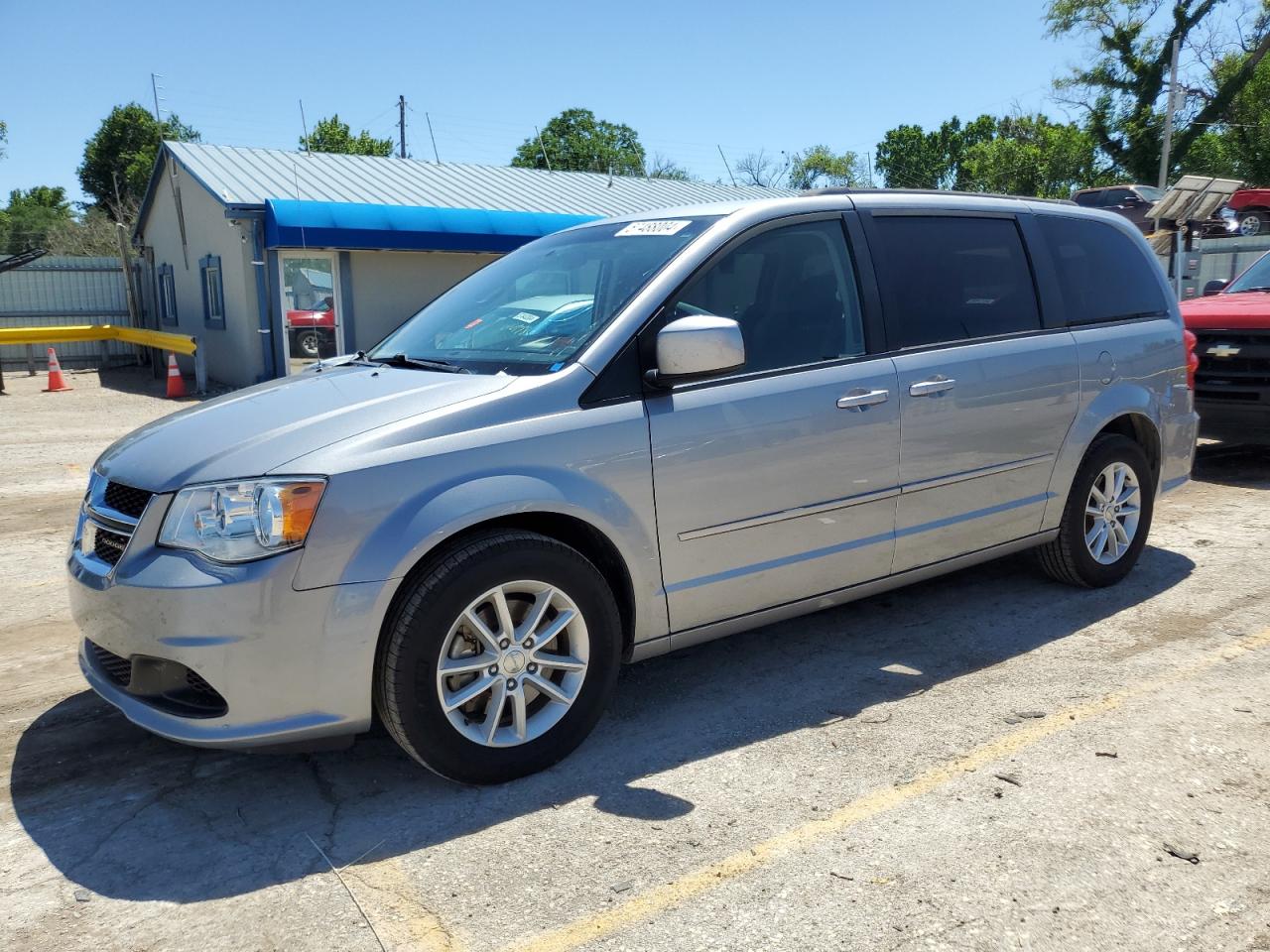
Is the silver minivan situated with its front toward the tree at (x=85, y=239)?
no

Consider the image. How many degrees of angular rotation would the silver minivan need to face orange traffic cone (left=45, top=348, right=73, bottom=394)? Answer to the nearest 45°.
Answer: approximately 90° to its right

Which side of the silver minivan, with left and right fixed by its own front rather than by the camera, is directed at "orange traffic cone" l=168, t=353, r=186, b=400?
right

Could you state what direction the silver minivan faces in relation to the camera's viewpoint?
facing the viewer and to the left of the viewer

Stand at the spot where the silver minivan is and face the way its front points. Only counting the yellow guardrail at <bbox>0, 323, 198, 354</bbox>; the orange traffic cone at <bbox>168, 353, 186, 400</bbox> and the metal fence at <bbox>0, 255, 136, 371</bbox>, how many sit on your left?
0

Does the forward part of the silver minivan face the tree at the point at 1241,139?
no

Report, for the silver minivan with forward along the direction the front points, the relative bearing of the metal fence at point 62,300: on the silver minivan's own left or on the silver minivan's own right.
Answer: on the silver minivan's own right

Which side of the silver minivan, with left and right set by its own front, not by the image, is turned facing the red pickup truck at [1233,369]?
back

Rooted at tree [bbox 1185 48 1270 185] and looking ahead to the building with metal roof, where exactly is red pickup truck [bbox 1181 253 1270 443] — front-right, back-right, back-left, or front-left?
front-left
